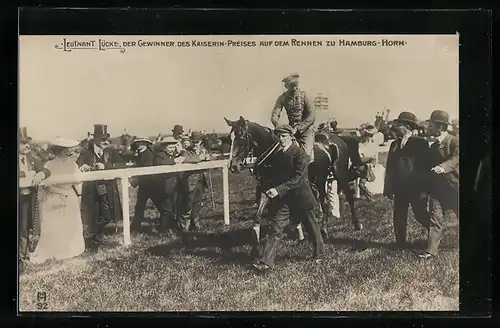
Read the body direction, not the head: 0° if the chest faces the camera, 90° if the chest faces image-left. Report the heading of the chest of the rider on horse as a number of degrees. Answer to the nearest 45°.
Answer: approximately 45°

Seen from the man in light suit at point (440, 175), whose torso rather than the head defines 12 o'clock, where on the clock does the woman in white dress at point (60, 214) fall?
The woman in white dress is roughly at 1 o'clock from the man in light suit.

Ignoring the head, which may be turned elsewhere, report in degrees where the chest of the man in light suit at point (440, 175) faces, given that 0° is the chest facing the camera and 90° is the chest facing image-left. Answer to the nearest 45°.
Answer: approximately 45°

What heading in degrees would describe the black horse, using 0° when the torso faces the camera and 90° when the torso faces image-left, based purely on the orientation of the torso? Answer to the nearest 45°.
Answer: approximately 45°
